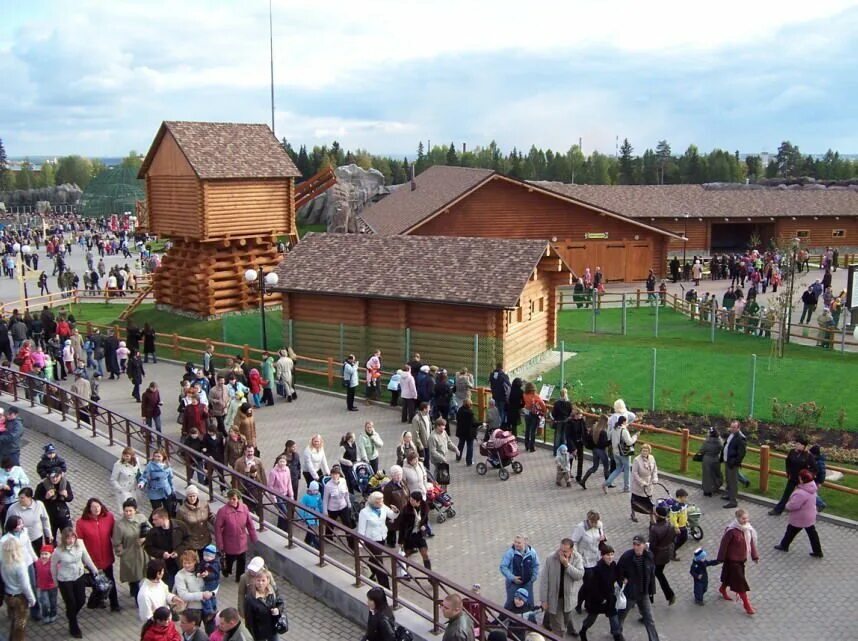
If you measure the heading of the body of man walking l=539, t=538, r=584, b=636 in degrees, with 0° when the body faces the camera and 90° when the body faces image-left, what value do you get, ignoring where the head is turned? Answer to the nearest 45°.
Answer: approximately 0°

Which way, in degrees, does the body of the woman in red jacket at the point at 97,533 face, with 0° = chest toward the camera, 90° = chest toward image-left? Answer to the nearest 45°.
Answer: approximately 0°

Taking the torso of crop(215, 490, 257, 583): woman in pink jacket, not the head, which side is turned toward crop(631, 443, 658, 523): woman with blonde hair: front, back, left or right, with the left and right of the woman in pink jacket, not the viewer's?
left

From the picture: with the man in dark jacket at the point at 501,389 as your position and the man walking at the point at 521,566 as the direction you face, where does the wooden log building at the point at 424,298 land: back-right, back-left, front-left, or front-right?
back-right

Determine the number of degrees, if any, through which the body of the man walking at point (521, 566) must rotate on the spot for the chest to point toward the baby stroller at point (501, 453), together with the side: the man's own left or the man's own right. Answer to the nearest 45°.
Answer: approximately 180°

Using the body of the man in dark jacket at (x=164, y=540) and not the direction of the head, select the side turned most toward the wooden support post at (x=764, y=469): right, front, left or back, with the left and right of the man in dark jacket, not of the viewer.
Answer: left

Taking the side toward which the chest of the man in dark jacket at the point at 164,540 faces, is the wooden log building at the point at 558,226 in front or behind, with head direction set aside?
behind
